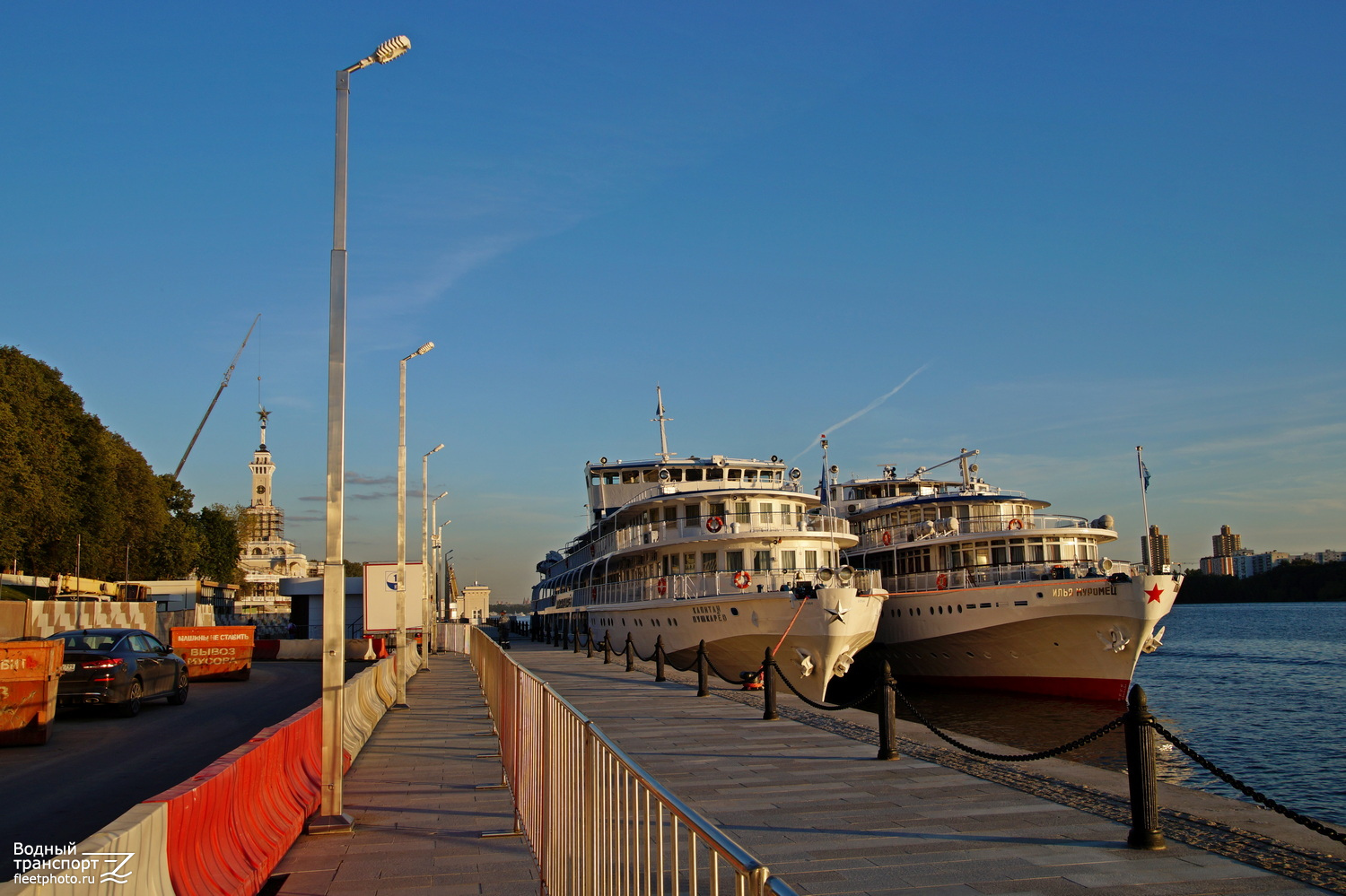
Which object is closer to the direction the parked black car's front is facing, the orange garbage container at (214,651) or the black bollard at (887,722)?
the orange garbage container

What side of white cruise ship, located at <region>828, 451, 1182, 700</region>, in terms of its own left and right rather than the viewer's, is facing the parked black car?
right

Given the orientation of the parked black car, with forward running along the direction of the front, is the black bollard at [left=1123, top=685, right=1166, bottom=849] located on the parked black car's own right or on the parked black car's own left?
on the parked black car's own right

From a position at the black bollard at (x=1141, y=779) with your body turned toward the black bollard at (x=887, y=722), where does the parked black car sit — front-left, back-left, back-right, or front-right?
front-left

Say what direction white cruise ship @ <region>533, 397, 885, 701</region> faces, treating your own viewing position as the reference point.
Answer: facing the viewer and to the right of the viewer

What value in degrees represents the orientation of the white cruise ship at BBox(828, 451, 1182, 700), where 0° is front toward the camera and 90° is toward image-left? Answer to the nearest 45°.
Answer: approximately 315°

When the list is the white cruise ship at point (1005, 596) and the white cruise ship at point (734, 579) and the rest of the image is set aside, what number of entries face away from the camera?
0

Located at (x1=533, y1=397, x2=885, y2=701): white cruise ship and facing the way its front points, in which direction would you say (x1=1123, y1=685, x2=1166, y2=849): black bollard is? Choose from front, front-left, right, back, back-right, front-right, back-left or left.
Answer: front-right

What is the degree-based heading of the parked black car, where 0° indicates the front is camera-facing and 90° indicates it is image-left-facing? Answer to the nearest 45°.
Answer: approximately 225°

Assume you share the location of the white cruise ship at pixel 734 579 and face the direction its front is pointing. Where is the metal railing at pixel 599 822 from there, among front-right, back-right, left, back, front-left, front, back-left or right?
front-right

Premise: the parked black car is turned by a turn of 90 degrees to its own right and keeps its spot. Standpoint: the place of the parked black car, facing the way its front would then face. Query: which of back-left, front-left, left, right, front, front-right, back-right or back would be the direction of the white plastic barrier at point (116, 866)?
front-right

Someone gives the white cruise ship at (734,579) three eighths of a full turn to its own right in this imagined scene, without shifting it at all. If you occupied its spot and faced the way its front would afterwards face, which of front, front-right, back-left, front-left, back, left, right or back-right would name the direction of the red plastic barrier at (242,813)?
left

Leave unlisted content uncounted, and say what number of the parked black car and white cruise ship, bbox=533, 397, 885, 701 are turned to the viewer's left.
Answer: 0

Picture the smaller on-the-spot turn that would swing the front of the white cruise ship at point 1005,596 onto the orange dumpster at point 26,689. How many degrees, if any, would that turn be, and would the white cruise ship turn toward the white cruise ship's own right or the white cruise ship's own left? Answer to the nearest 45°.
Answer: approximately 90° to the white cruise ship's own right

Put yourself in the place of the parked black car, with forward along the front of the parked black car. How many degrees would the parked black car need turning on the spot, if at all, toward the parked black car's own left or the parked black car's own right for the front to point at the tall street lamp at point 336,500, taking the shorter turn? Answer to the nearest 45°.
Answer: approximately 135° to the parked black car's own right
